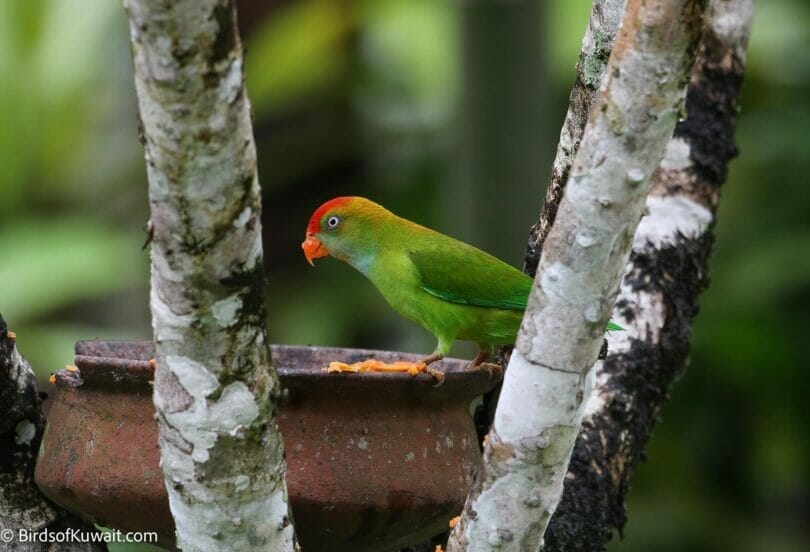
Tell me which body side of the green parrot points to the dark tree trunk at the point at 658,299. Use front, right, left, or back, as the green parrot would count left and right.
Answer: back

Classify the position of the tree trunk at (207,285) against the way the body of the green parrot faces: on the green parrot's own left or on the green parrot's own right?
on the green parrot's own left

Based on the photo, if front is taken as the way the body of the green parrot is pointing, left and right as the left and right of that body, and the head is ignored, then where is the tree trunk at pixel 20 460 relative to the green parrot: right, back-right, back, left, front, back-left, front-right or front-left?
front-left

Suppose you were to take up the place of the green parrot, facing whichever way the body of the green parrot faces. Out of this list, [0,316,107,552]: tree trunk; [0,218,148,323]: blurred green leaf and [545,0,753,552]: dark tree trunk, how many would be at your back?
1

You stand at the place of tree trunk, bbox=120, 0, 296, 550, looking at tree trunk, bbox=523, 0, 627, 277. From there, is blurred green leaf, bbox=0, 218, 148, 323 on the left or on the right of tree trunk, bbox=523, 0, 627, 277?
left

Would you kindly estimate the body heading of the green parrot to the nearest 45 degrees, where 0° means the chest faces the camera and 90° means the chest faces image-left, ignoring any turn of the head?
approximately 90°

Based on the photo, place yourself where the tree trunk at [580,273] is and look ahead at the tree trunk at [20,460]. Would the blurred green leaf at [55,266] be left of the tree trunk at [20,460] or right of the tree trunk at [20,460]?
right

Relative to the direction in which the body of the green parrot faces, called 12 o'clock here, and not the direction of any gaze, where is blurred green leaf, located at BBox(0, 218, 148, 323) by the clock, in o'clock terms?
The blurred green leaf is roughly at 2 o'clock from the green parrot.
